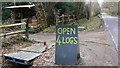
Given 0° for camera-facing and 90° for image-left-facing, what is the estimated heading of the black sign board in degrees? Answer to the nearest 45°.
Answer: approximately 0°
